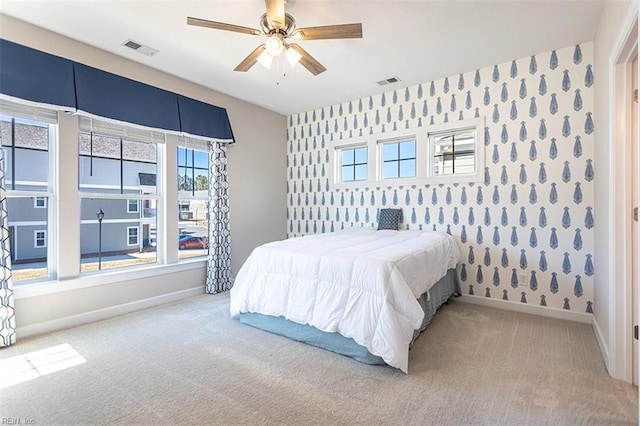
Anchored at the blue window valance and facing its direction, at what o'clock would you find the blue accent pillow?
The blue accent pillow is roughly at 11 o'clock from the blue window valance.

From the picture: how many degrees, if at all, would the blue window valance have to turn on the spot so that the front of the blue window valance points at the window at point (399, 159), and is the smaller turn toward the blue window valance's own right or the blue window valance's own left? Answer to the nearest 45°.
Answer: approximately 45° to the blue window valance's own left

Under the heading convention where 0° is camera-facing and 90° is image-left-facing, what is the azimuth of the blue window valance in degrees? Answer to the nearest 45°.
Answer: approximately 315°

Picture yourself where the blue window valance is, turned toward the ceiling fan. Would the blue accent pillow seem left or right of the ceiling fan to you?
left

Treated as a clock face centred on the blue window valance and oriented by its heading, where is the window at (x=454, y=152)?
The window is roughly at 11 o'clock from the blue window valance.

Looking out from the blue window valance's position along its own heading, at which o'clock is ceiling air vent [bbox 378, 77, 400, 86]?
The ceiling air vent is roughly at 11 o'clock from the blue window valance.

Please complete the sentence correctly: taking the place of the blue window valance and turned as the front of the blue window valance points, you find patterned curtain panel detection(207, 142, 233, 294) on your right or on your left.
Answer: on your left
